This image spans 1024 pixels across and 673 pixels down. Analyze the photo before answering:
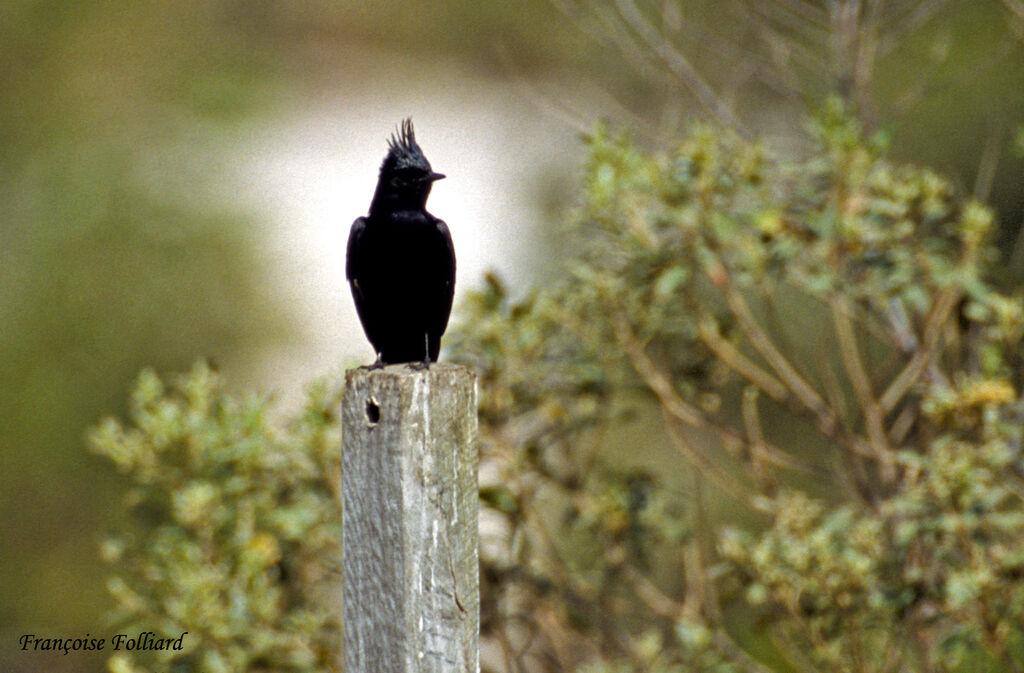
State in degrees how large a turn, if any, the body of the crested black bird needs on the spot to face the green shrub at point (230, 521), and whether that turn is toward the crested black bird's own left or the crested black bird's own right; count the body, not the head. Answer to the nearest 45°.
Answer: approximately 135° to the crested black bird's own right

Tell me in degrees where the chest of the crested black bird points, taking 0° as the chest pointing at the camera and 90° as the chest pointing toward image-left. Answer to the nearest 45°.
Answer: approximately 0°
